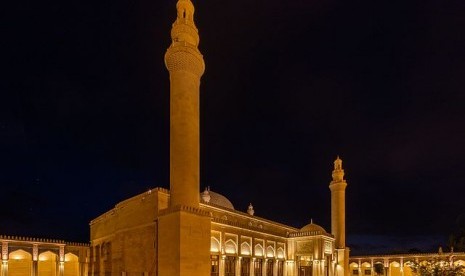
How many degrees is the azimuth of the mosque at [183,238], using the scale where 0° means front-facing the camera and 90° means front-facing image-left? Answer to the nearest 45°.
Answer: approximately 315°
